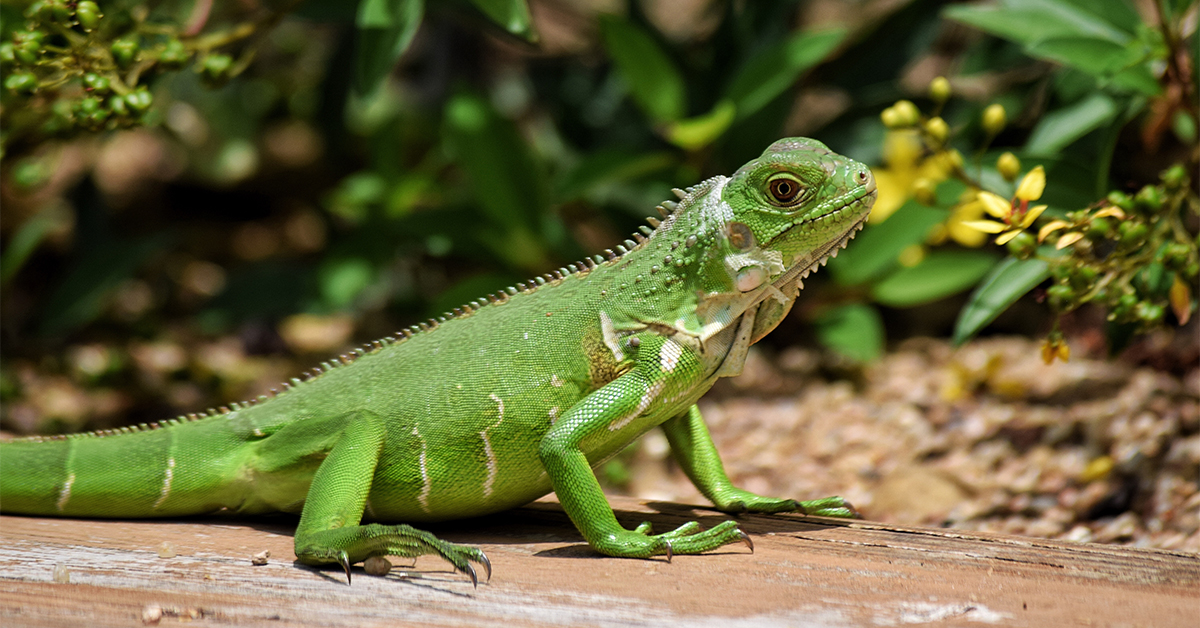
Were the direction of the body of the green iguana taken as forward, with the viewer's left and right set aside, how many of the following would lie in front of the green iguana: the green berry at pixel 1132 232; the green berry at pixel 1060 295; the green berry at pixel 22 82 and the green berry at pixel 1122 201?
3

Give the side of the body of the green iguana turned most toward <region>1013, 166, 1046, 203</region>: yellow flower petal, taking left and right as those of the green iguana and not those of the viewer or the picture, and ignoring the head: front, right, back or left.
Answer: front

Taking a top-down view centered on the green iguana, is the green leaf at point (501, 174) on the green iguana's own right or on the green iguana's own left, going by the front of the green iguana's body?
on the green iguana's own left

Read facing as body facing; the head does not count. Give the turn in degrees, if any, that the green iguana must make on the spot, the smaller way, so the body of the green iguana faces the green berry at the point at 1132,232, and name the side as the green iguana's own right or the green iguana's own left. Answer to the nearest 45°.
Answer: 0° — it already faces it

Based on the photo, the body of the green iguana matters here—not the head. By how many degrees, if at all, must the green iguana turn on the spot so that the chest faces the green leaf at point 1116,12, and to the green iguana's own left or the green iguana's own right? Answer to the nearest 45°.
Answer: approximately 45° to the green iguana's own left

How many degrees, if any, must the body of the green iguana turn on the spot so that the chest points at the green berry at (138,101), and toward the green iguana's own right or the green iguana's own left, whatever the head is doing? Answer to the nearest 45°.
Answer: approximately 135° to the green iguana's own left

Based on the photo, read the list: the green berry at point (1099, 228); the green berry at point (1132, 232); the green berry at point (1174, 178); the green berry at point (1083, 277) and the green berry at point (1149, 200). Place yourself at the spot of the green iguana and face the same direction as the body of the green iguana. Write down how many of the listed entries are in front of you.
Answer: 5

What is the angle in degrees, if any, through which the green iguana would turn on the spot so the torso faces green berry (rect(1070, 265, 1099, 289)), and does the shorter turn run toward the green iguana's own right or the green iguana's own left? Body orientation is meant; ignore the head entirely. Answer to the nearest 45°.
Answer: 0° — it already faces it

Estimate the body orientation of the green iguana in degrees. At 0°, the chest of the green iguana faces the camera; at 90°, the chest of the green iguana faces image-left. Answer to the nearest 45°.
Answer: approximately 270°

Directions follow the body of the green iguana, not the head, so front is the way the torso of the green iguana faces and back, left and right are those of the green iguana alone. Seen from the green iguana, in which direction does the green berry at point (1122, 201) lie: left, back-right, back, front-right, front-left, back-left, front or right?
front

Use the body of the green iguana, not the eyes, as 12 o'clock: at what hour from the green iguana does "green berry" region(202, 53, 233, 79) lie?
The green berry is roughly at 8 o'clock from the green iguana.

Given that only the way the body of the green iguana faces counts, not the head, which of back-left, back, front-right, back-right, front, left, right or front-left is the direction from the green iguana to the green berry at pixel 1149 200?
front

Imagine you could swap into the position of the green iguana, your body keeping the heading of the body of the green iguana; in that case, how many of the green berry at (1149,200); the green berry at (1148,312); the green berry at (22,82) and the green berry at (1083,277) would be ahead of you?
3

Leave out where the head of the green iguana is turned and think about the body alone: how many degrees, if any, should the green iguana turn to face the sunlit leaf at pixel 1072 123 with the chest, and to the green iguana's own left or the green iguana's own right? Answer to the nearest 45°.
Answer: approximately 45° to the green iguana's own left

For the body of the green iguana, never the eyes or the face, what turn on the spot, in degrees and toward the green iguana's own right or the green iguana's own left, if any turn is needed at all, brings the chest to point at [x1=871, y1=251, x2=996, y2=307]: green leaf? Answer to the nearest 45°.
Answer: approximately 45° to the green iguana's own left

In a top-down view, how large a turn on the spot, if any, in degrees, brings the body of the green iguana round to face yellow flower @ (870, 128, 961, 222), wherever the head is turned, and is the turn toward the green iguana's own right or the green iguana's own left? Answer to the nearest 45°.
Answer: approximately 45° to the green iguana's own left
